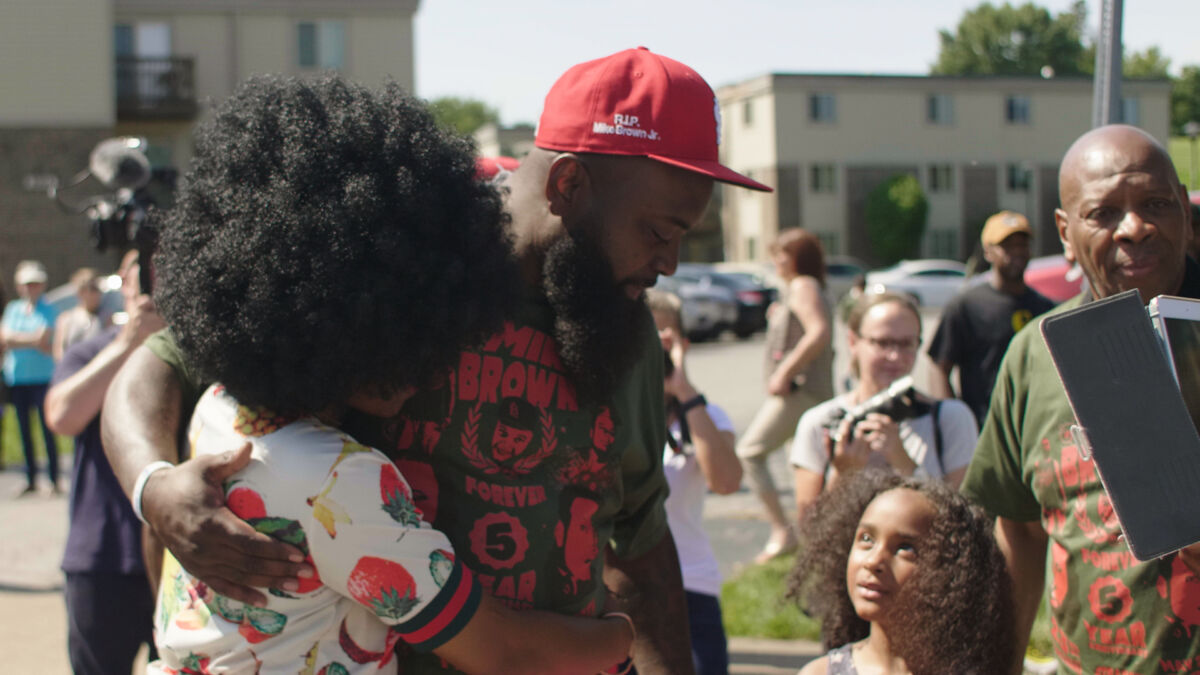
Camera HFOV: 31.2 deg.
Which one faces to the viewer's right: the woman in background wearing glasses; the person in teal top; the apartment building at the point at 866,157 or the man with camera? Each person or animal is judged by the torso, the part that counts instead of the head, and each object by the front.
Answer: the man with camera

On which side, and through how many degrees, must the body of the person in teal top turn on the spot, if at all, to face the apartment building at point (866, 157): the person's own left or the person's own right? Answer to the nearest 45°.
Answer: approximately 135° to the person's own left

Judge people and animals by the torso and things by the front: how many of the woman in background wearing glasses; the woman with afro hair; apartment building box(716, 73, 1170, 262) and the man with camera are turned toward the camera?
2

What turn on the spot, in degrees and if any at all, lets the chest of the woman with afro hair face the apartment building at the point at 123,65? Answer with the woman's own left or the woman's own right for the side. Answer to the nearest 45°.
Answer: approximately 45° to the woman's own left

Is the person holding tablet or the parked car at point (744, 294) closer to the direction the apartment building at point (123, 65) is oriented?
the person holding tablet

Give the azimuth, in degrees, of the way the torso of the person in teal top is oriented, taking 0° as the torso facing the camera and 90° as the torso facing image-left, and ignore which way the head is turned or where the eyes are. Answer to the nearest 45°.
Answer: approximately 0°

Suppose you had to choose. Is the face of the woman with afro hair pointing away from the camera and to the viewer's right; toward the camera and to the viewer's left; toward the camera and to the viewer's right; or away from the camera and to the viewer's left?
away from the camera and to the viewer's right

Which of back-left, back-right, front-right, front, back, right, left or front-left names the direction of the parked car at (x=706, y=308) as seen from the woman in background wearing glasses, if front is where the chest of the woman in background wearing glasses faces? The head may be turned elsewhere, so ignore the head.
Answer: back
